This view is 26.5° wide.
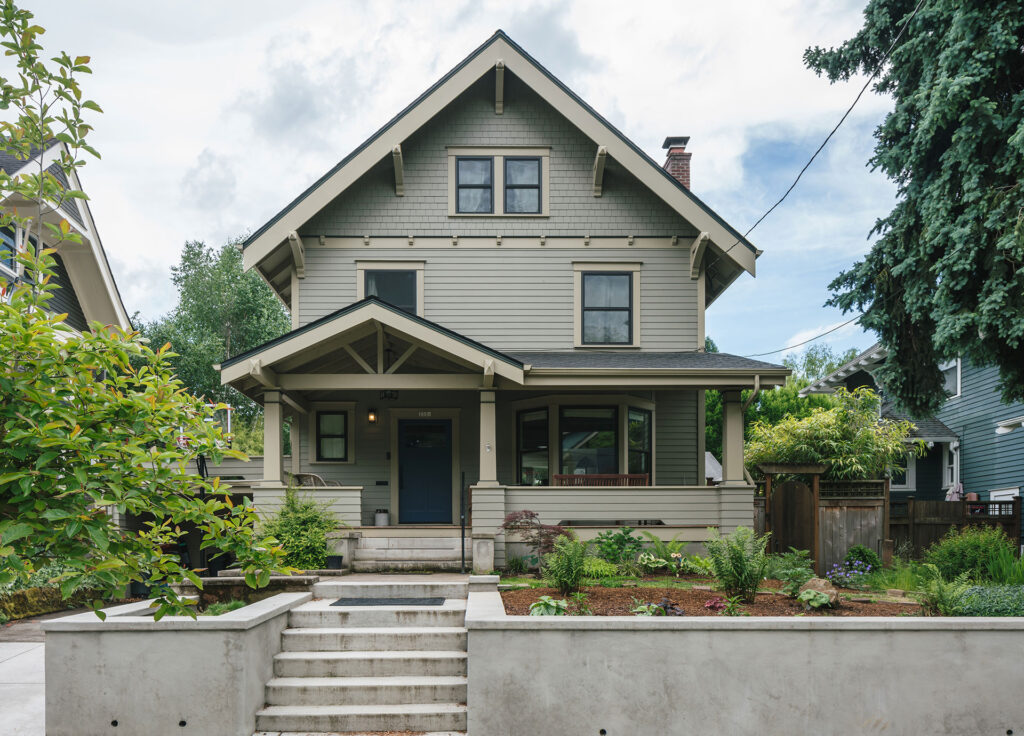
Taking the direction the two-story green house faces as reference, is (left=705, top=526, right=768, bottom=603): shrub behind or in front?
in front

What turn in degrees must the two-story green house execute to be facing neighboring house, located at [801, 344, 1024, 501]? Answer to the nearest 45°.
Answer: approximately 135° to its left

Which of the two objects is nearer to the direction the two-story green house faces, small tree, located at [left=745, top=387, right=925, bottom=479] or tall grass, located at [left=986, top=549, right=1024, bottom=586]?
the tall grass

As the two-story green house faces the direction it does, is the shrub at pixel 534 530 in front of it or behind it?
in front

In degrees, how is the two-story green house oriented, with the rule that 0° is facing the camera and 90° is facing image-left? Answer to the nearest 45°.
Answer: approximately 0°

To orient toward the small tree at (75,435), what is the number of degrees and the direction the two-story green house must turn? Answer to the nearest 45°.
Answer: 0° — it already faces it

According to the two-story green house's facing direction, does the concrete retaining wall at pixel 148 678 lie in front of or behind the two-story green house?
in front

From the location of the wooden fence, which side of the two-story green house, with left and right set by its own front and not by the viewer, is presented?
left
